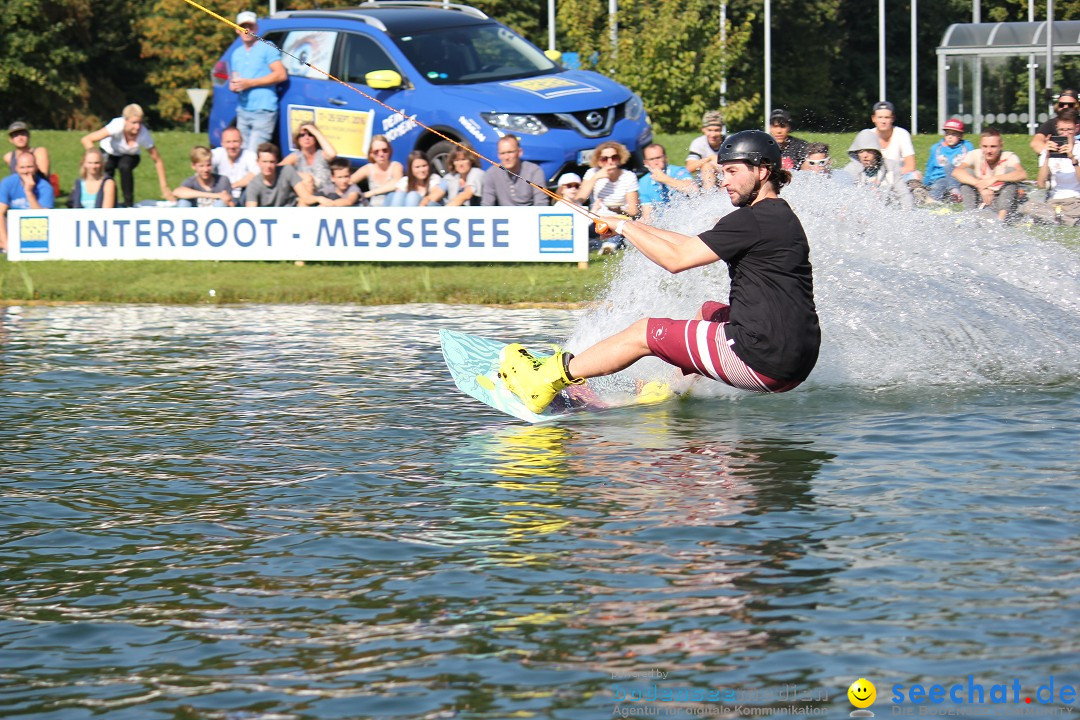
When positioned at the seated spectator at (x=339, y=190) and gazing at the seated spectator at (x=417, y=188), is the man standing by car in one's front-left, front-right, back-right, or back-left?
back-left

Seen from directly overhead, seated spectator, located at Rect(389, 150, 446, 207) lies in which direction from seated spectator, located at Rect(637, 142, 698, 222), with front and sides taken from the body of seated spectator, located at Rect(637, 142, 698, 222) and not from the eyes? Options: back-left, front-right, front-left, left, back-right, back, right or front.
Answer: right

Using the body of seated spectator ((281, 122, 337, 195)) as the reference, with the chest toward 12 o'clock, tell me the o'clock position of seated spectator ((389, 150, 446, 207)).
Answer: seated spectator ((389, 150, 446, 207)) is roughly at 10 o'clock from seated spectator ((281, 122, 337, 195)).

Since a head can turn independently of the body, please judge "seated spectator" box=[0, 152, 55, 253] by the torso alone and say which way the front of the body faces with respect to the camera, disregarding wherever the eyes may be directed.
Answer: toward the camera

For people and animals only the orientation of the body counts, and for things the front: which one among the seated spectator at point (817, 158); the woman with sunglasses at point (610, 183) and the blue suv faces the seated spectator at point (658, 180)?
the blue suv

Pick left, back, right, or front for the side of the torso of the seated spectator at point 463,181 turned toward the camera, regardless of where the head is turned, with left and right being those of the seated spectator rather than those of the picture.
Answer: front

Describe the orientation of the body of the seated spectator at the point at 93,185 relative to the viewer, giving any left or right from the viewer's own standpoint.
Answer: facing the viewer

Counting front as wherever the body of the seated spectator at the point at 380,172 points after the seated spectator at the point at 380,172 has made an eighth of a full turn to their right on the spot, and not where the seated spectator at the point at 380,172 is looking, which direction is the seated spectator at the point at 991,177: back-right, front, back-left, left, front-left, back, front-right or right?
back-left
